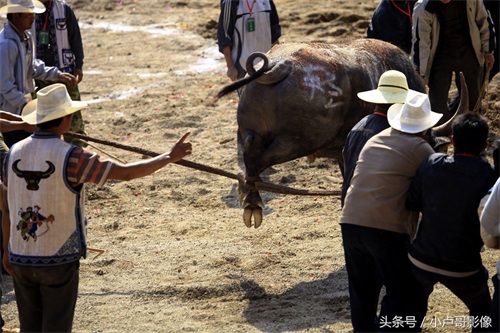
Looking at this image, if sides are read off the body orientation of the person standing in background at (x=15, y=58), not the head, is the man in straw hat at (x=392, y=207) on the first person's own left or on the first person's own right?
on the first person's own right

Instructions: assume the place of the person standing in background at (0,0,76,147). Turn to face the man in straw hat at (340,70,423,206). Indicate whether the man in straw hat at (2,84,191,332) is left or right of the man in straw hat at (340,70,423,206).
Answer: right

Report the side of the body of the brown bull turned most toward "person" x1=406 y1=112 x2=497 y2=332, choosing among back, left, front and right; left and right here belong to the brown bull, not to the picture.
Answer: right

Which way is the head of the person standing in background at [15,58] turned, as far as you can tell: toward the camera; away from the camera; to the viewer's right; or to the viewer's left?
to the viewer's right

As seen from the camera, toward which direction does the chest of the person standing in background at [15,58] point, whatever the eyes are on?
to the viewer's right

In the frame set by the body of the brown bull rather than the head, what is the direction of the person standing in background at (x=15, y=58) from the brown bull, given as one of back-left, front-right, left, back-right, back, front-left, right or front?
back-left

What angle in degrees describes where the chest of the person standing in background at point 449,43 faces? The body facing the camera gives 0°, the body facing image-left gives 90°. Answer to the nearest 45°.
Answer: approximately 0°

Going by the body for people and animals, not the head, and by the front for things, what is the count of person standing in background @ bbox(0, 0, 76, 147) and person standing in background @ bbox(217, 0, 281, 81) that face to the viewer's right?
1

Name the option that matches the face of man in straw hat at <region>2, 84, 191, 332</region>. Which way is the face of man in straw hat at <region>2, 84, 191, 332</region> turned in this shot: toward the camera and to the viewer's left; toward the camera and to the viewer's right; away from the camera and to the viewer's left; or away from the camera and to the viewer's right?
away from the camera and to the viewer's right

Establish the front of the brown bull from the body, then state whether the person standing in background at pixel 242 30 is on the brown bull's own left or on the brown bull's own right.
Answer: on the brown bull's own left

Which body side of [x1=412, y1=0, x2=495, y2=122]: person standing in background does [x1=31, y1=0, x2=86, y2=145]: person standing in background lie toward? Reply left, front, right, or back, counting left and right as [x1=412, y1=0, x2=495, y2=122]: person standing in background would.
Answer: right

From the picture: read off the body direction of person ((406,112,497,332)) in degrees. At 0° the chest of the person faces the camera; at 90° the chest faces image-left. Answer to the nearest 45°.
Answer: approximately 180°

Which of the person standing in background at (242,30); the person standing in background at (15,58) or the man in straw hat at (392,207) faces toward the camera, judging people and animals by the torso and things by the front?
the person standing in background at (242,30)

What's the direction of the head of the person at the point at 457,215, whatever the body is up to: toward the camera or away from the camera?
away from the camera
